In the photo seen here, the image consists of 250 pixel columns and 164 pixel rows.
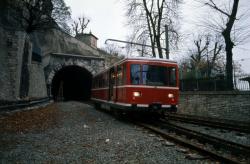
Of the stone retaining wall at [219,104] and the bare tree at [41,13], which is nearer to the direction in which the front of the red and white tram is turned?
the stone retaining wall

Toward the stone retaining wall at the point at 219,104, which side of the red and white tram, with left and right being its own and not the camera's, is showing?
left

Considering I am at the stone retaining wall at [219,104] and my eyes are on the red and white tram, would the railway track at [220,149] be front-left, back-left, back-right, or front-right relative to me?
back-left

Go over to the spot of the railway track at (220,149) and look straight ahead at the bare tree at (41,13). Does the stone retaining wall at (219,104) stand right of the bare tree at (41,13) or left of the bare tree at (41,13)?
right

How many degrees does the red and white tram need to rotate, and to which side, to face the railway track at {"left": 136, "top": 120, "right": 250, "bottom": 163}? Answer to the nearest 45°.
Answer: approximately 45° to its right

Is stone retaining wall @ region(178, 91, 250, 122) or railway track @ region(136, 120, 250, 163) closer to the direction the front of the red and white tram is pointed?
the railway track

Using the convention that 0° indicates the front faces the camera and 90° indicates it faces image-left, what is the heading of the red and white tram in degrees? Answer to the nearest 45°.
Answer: approximately 315°

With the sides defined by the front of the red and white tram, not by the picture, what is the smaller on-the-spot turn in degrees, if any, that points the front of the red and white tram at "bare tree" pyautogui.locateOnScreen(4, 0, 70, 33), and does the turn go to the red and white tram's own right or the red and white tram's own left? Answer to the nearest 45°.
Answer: approximately 180°
